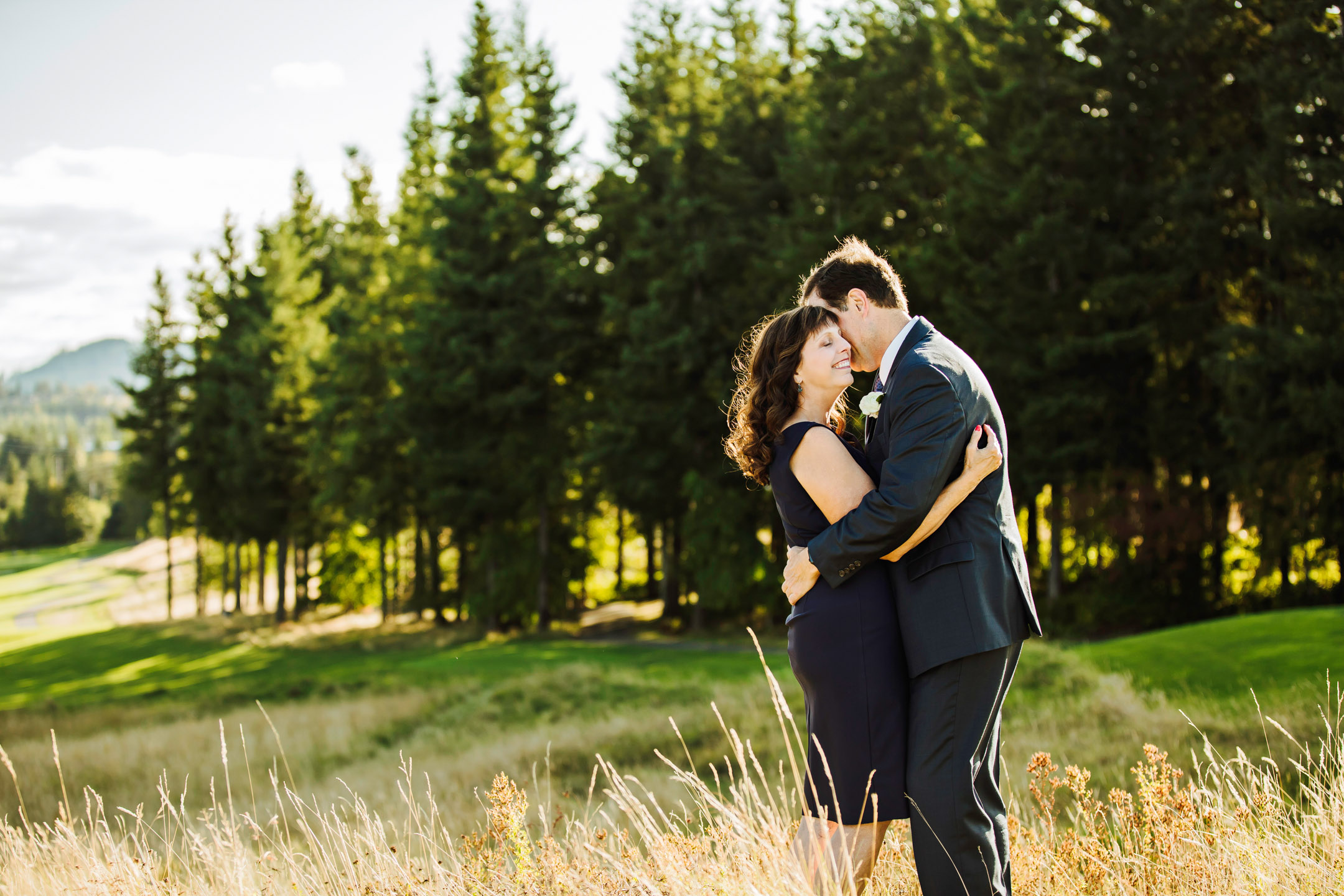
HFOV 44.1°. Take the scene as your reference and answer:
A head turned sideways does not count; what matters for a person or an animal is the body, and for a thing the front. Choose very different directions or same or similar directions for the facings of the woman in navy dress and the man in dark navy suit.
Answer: very different directions

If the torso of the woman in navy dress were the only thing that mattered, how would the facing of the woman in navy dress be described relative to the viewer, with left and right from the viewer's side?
facing to the right of the viewer

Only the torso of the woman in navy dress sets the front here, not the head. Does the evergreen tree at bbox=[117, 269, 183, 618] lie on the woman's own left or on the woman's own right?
on the woman's own left

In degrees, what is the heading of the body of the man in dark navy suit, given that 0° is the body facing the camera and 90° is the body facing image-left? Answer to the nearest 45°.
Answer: approximately 90°

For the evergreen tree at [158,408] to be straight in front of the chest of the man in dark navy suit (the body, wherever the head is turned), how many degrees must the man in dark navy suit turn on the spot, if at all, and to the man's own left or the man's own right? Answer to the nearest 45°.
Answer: approximately 45° to the man's own right

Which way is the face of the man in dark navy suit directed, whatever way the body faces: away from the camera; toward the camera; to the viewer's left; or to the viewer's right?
to the viewer's left
